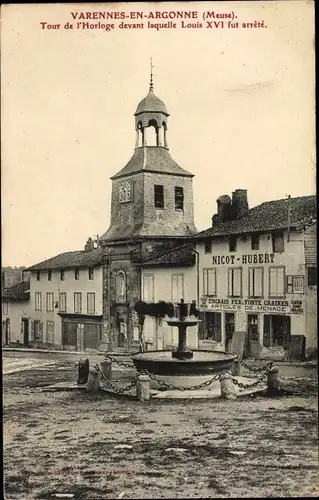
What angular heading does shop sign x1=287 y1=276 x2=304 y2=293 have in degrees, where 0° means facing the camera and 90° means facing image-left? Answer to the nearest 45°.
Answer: approximately 0°

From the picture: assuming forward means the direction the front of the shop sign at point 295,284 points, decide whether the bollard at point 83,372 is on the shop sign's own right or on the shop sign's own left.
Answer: on the shop sign's own right

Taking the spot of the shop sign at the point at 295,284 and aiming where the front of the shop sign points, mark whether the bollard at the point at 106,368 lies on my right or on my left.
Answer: on my right
